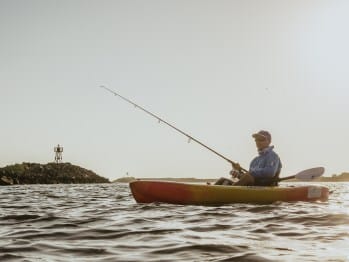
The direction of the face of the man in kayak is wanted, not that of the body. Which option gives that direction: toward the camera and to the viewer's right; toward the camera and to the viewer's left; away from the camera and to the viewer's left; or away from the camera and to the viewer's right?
toward the camera and to the viewer's left

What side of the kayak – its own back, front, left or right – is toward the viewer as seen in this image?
left

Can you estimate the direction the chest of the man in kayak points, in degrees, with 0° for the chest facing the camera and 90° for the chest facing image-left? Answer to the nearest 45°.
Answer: approximately 90°
